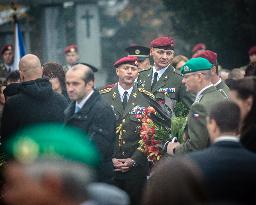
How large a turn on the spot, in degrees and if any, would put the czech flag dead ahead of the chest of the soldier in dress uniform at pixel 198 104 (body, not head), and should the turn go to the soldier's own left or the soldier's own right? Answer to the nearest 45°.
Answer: approximately 45° to the soldier's own right

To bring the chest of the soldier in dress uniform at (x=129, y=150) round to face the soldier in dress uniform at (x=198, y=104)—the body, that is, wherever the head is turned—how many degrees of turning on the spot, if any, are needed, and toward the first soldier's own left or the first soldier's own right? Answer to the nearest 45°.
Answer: approximately 45° to the first soldier's own left

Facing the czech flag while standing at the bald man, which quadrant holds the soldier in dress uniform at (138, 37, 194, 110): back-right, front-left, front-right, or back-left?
front-right

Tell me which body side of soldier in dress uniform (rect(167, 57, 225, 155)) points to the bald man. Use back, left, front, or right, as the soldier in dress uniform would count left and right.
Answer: front

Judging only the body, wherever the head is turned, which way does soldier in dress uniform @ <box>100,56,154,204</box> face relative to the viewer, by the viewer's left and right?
facing the viewer

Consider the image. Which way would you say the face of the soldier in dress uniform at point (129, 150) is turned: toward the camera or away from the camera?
toward the camera

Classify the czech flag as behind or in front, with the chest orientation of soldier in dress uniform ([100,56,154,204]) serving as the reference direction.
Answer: behind

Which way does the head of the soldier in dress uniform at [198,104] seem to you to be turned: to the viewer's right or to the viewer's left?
to the viewer's left

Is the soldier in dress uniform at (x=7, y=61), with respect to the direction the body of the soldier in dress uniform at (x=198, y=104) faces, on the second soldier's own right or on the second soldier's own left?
on the second soldier's own right

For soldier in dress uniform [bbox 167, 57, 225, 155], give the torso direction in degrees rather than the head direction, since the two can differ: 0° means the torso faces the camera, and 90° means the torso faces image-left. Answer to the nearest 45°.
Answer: approximately 90°

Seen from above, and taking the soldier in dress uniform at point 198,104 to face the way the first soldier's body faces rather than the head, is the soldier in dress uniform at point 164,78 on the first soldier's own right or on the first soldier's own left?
on the first soldier's own right

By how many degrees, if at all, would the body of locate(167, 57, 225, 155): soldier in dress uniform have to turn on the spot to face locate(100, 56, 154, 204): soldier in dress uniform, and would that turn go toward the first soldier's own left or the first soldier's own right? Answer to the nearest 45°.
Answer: approximately 45° to the first soldier's own right

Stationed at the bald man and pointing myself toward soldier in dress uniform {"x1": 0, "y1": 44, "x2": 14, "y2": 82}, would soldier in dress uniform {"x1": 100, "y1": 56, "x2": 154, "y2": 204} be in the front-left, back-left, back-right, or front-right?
front-right

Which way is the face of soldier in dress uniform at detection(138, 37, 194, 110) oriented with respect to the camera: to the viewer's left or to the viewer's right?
to the viewer's right

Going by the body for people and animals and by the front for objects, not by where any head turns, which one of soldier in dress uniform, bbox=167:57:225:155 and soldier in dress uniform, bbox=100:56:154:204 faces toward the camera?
soldier in dress uniform, bbox=100:56:154:204

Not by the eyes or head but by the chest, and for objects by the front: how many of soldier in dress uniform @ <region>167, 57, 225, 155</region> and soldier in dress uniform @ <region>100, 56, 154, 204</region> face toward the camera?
1
